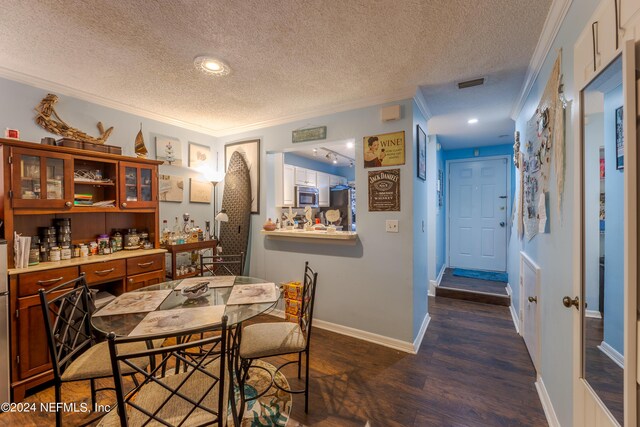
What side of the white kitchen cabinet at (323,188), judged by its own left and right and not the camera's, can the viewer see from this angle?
front

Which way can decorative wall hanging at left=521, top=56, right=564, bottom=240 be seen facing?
to the viewer's left

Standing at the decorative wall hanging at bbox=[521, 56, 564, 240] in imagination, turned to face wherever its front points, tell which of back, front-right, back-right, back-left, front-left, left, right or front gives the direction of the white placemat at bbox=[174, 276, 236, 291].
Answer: front-left

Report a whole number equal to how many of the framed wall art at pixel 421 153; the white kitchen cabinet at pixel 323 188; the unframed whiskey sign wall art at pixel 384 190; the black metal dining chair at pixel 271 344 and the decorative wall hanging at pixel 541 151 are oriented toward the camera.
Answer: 2

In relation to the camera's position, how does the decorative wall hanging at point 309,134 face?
facing the viewer and to the left of the viewer

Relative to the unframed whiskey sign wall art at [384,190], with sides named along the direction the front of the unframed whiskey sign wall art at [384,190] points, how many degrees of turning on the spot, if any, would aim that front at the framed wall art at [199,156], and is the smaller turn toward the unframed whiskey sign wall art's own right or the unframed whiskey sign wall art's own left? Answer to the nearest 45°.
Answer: approximately 90° to the unframed whiskey sign wall art's own right

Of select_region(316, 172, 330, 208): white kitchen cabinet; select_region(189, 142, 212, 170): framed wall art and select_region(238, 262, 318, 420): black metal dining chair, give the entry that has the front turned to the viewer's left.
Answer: the black metal dining chair

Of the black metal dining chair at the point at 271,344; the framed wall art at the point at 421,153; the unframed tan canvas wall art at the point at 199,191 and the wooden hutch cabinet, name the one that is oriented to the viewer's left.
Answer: the black metal dining chair

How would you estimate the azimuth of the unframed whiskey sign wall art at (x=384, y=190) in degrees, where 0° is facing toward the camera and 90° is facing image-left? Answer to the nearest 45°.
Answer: approximately 0°
